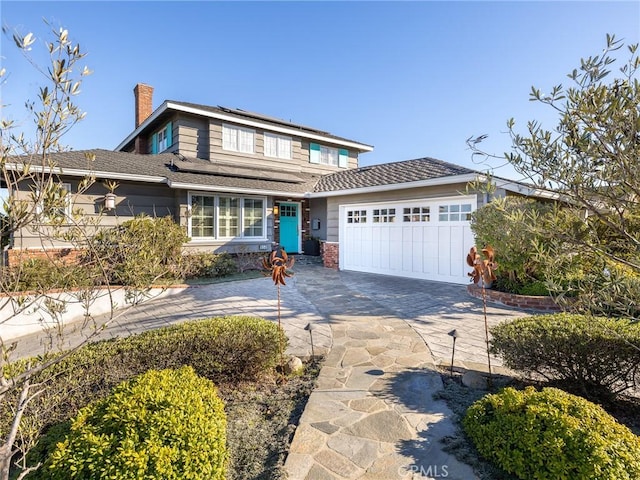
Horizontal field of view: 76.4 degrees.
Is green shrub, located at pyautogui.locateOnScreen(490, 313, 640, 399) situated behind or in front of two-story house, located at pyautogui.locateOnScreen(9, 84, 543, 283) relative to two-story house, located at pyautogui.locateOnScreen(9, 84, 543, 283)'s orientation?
in front

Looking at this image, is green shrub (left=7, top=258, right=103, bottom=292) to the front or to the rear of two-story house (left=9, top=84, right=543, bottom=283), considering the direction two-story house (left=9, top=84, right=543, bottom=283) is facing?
to the front

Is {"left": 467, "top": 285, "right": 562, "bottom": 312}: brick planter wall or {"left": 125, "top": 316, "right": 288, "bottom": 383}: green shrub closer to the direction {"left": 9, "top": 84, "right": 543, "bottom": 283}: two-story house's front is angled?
the green shrub

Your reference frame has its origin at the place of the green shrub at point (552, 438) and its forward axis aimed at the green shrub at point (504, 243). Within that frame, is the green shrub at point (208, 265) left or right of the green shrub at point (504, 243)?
left

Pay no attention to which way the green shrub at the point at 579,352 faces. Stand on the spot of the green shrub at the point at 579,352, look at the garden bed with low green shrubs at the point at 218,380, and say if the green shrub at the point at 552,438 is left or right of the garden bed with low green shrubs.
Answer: left

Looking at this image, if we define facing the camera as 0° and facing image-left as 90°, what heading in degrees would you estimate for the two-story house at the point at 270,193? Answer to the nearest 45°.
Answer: approximately 0°

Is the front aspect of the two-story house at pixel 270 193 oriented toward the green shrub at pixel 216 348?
yes

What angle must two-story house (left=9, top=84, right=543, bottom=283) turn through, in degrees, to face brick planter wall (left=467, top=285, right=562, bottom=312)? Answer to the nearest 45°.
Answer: approximately 45° to its left

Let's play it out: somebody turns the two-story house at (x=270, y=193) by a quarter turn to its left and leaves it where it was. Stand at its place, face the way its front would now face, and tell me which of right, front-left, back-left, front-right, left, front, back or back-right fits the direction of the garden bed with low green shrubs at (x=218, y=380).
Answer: right

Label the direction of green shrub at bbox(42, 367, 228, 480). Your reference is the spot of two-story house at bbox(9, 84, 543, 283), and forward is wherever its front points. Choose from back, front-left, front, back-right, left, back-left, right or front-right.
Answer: front
